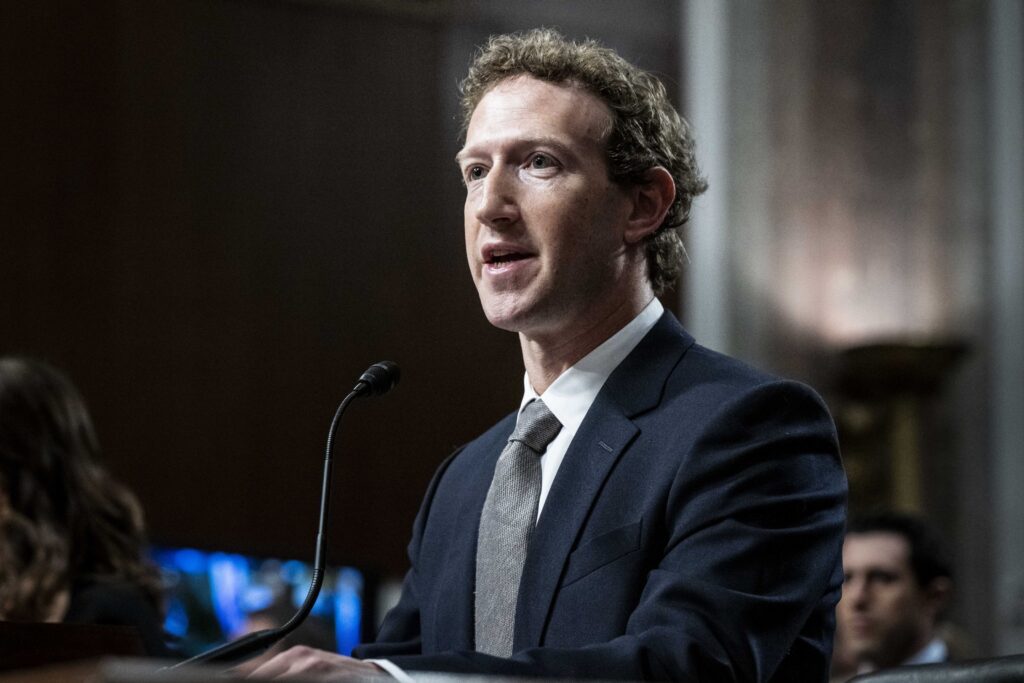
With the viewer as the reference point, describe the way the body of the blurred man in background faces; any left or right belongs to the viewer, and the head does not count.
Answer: facing the viewer and to the left of the viewer

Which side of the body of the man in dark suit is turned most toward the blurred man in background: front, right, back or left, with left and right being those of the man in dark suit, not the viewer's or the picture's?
back

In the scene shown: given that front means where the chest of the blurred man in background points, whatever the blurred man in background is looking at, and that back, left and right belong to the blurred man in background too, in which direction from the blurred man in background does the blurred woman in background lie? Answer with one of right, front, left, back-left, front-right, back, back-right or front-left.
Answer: front

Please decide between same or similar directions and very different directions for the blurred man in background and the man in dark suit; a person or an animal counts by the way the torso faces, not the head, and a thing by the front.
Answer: same or similar directions

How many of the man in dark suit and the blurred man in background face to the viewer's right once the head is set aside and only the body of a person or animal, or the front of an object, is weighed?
0

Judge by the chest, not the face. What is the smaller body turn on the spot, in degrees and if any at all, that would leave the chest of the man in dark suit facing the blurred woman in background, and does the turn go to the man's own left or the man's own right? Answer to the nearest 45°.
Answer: approximately 90° to the man's own right

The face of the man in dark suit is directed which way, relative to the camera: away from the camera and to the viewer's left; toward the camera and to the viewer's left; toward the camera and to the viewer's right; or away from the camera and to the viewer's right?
toward the camera and to the viewer's left

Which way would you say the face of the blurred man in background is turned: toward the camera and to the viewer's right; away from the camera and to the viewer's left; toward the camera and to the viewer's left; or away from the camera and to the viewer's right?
toward the camera and to the viewer's left

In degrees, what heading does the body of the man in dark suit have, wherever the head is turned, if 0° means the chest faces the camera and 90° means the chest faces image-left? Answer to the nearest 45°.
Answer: approximately 45°

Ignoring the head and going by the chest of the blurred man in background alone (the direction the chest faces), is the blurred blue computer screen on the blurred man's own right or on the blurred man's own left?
on the blurred man's own right

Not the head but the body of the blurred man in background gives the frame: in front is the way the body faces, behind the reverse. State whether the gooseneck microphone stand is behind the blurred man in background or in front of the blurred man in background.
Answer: in front
